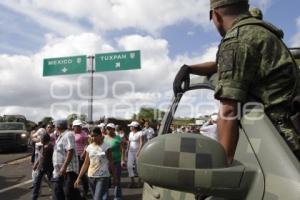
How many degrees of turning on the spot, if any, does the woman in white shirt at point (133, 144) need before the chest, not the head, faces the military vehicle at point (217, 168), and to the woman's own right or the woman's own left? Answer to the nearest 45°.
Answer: approximately 45° to the woman's own left

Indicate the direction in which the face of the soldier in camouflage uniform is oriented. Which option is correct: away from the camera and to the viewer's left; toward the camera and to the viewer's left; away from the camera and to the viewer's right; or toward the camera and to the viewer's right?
away from the camera and to the viewer's left

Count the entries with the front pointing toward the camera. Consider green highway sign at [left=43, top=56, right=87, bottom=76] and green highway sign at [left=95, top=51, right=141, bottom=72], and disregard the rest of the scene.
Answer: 2

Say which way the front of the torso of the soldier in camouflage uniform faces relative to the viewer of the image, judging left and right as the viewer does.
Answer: facing away from the viewer and to the left of the viewer

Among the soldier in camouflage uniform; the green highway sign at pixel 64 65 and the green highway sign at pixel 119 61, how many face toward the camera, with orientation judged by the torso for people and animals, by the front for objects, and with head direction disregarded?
2

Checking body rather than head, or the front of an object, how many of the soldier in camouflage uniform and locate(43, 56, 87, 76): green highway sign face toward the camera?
1

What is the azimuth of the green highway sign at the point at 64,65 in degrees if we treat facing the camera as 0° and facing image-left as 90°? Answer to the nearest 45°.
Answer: approximately 0°

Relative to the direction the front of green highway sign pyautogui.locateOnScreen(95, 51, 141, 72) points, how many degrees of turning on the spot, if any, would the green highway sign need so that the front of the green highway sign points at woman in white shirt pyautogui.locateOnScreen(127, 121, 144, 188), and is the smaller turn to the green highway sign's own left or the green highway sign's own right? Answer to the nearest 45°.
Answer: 0° — it already faces them

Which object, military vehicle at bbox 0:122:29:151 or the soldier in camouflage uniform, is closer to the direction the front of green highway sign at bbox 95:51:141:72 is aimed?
the soldier in camouflage uniform
